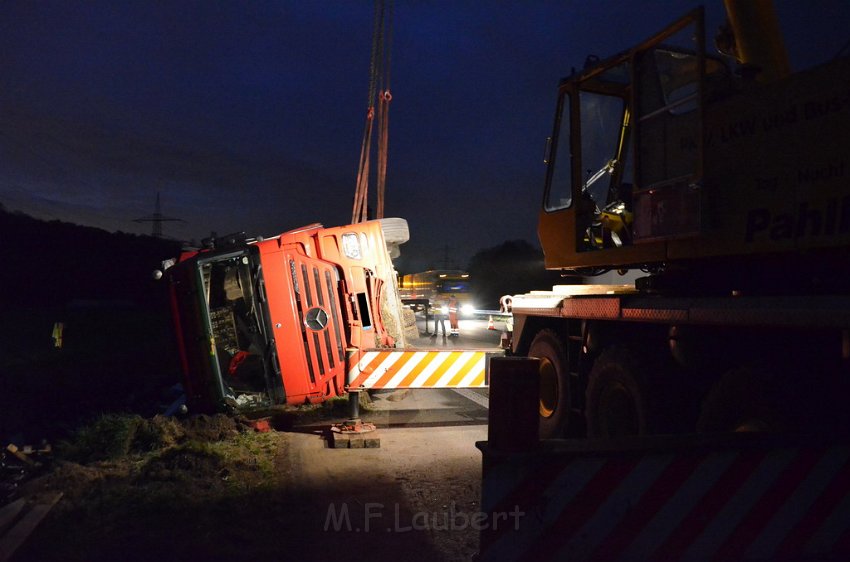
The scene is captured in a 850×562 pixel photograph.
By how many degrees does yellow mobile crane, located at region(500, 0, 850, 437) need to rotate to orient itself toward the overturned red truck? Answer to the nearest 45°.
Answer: approximately 45° to its left

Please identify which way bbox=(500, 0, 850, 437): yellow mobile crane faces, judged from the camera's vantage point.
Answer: facing away from the viewer and to the left of the viewer
